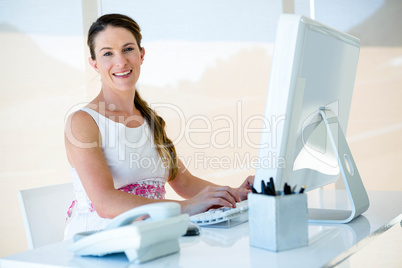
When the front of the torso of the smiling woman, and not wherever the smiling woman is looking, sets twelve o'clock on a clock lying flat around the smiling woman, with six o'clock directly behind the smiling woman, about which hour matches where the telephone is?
The telephone is roughly at 1 o'clock from the smiling woman.

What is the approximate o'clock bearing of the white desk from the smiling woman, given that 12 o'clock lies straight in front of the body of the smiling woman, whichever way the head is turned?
The white desk is roughly at 1 o'clock from the smiling woman.

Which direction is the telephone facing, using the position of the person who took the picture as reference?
facing away from the viewer and to the left of the viewer

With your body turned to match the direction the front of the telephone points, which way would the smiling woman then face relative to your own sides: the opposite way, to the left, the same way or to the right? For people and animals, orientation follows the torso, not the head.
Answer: the opposite way

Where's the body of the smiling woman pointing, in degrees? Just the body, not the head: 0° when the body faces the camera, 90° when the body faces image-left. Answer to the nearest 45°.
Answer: approximately 315°

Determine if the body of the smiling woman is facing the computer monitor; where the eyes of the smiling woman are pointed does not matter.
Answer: yes
